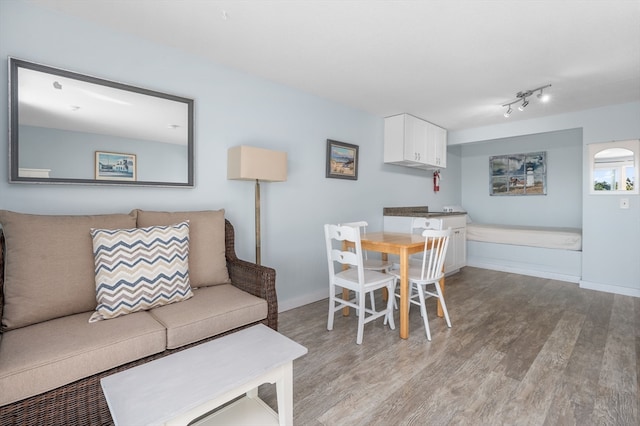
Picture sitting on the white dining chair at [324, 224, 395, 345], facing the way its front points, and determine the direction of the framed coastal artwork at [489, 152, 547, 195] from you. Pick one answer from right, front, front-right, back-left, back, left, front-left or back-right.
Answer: front

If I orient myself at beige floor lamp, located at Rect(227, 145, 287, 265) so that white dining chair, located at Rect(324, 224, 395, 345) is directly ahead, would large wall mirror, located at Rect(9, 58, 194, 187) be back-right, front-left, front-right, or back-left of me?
back-right

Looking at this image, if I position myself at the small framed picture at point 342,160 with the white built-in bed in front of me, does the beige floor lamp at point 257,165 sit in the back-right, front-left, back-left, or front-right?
back-right

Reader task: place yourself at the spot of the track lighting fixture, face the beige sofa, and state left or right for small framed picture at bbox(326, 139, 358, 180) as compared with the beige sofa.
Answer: right

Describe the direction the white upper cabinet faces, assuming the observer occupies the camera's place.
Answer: facing the viewer and to the right of the viewer

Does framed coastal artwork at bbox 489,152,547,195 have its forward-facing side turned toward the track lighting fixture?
yes

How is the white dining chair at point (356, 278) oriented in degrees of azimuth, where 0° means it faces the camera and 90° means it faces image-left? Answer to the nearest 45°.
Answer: approximately 225°

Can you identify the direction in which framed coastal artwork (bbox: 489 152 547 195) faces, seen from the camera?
facing the viewer

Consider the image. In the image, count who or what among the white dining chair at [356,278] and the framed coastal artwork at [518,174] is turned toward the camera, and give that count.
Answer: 1

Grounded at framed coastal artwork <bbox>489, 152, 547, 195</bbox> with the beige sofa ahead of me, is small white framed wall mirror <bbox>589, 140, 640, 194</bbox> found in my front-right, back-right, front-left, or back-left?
front-left

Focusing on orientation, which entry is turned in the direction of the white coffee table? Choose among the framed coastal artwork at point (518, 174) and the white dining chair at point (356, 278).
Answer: the framed coastal artwork

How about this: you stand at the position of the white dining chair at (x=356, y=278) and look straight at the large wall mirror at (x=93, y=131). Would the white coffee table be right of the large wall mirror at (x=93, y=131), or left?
left

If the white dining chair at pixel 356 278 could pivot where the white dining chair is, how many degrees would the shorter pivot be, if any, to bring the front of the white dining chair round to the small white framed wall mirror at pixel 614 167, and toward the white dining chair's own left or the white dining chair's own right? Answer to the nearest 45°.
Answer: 0° — it already faces it

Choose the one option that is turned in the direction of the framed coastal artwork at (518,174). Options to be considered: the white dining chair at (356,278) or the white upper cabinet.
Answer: the white dining chair

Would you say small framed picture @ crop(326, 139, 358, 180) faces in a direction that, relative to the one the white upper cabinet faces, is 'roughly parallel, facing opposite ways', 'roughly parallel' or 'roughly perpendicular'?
roughly parallel

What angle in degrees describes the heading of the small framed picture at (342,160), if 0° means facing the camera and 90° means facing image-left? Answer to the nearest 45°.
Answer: approximately 315°

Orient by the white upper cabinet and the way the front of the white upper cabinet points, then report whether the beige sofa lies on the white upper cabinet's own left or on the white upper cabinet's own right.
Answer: on the white upper cabinet's own right

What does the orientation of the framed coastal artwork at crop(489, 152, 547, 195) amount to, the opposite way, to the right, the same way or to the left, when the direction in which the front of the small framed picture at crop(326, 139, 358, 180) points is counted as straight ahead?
to the right
